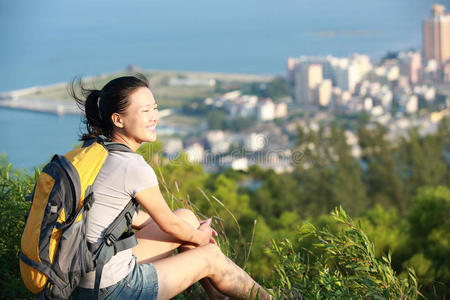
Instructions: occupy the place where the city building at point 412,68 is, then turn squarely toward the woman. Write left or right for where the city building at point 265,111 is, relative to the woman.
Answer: right

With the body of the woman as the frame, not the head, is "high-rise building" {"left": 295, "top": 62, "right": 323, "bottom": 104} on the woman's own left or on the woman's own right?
on the woman's own left

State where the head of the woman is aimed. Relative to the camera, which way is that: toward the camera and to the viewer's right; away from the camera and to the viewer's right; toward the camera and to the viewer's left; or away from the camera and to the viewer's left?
toward the camera and to the viewer's right

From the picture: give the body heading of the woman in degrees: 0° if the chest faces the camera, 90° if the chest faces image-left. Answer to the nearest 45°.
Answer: approximately 270°

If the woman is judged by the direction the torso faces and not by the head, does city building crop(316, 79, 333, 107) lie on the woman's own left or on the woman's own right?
on the woman's own left

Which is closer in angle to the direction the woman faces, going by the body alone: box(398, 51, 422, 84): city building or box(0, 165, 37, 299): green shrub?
the city building

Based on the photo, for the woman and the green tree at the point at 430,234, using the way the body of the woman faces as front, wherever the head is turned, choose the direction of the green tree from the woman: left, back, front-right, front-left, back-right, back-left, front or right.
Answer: front-left

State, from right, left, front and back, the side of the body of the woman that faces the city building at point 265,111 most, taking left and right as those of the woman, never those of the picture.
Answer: left

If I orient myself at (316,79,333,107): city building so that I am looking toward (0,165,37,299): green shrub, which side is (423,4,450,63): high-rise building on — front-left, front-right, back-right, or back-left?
back-left

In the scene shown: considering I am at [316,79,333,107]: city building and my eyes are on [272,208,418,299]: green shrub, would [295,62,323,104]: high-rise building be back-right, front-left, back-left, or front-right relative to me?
back-right

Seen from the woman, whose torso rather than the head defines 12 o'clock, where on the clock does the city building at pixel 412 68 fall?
The city building is roughly at 10 o'clock from the woman.
